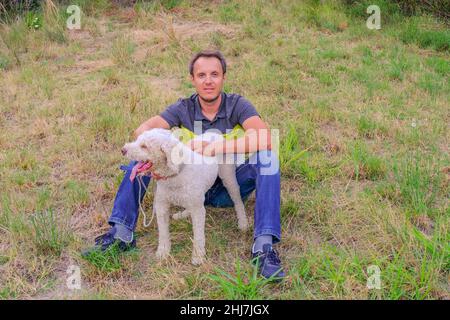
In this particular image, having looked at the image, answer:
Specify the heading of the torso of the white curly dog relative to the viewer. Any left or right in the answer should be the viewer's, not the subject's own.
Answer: facing the viewer and to the left of the viewer

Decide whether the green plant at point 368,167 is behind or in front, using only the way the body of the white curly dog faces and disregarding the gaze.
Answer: behind

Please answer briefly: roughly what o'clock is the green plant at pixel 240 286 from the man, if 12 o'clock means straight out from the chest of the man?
The green plant is roughly at 12 o'clock from the man.

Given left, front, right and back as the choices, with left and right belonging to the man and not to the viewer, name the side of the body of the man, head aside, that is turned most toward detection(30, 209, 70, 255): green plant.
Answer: right

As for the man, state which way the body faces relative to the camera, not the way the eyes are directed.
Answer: toward the camera

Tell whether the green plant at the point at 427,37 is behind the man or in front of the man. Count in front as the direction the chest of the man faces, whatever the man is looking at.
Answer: behind

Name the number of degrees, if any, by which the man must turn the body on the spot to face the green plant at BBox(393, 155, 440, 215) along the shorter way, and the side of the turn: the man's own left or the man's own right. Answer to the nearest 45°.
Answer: approximately 90° to the man's own left
